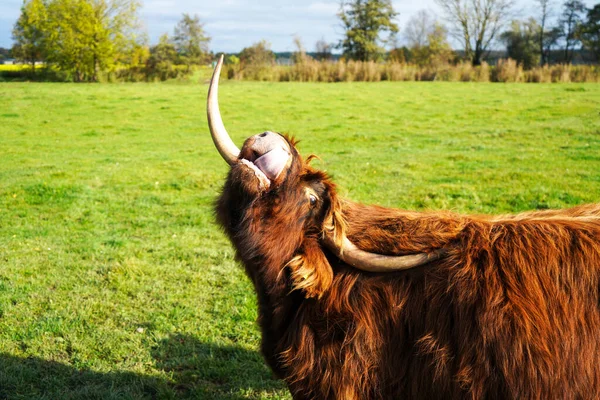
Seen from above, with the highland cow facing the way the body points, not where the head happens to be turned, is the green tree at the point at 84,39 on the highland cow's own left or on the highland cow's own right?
on the highland cow's own right

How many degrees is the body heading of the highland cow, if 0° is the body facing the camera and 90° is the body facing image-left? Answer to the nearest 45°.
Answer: approximately 90°

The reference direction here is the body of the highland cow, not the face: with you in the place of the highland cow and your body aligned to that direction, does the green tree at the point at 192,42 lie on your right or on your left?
on your right

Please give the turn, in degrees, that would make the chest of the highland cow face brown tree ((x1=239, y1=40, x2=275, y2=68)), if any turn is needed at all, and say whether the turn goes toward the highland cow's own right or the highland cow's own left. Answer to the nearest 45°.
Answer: approximately 90° to the highland cow's own right

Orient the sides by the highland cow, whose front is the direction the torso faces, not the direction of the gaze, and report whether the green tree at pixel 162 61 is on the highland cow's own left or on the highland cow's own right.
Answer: on the highland cow's own right
